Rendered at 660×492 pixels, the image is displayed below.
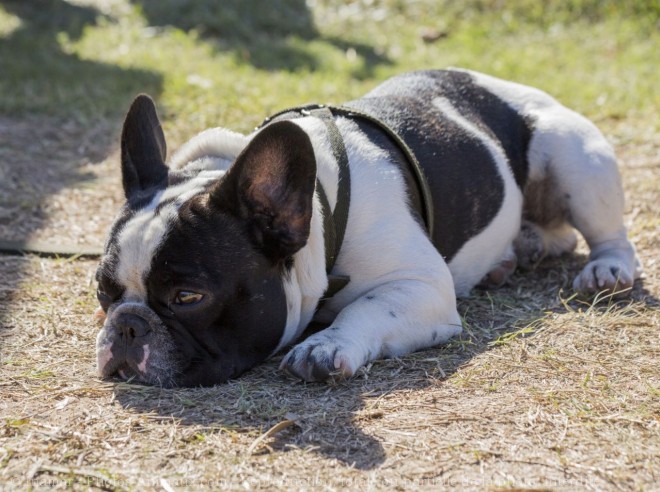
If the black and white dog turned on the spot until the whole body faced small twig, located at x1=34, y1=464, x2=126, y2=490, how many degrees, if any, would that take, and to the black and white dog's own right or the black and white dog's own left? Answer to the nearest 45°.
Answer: approximately 45° to the black and white dog's own left

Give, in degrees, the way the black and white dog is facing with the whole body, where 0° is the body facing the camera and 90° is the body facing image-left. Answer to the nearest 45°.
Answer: approximately 45°

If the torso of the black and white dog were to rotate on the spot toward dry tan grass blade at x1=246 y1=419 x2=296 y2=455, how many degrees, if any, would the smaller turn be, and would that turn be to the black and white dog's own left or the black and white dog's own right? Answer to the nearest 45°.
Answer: approximately 45° to the black and white dog's own left
